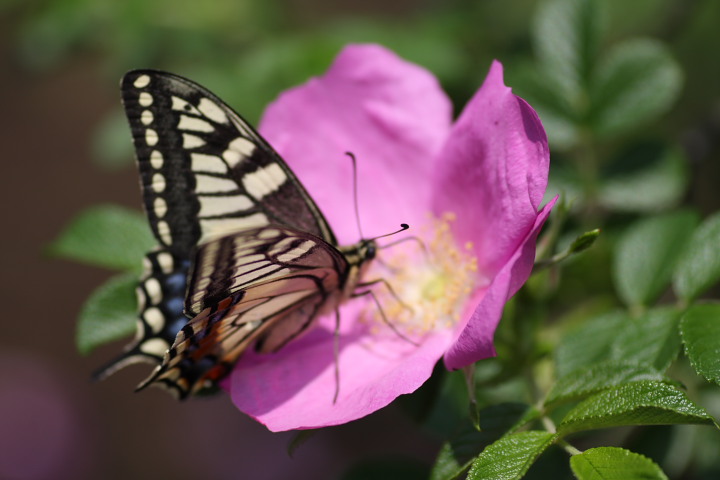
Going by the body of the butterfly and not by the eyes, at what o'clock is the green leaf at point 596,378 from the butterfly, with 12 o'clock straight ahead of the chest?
The green leaf is roughly at 1 o'clock from the butterfly.

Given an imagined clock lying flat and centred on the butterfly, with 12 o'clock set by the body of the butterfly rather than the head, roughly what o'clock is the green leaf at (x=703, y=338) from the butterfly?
The green leaf is roughly at 1 o'clock from the butterfly.

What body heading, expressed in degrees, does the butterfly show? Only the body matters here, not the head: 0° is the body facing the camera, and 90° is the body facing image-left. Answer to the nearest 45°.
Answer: approximately 270°
